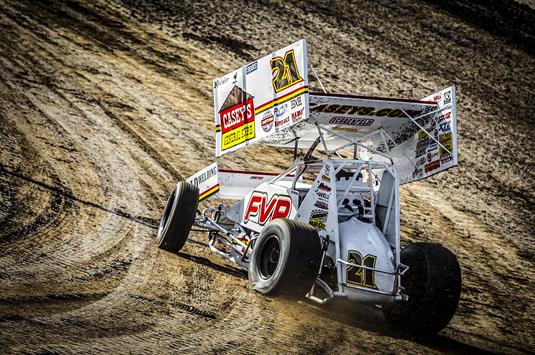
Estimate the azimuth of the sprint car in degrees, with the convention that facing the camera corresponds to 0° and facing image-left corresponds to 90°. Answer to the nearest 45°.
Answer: approximately 135°
